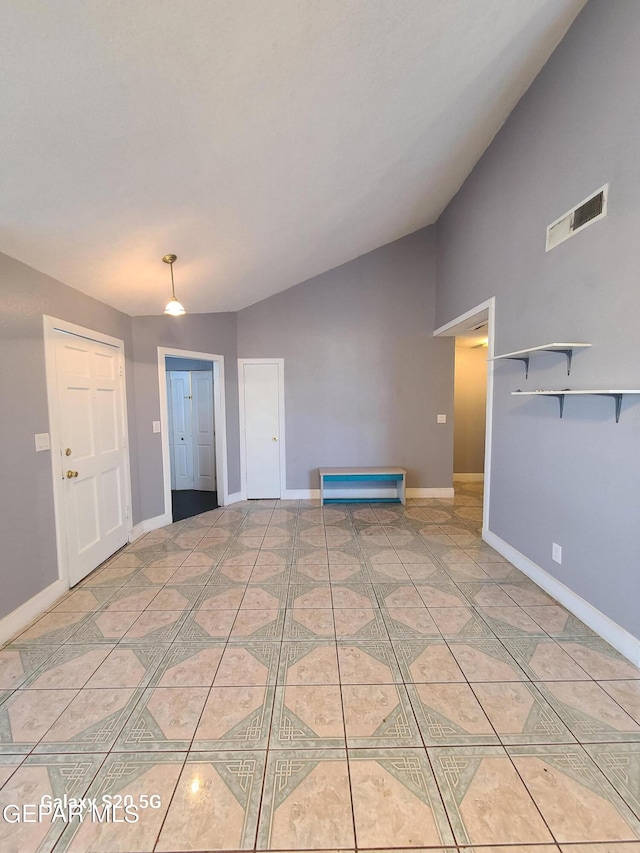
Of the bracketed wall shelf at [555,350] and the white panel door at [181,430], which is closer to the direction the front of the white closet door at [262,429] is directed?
the bracketed wall shelf

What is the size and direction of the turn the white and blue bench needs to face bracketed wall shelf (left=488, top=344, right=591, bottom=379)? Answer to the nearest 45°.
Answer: approximately 45° to its left

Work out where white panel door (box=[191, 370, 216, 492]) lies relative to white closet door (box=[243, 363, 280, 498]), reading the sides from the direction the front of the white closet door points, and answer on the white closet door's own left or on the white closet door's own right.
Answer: on the white closet door's own right

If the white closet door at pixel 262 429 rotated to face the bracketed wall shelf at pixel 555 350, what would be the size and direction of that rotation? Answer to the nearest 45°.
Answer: approximately 45° to its left

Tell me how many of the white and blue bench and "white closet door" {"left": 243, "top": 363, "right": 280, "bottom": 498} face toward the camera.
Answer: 2

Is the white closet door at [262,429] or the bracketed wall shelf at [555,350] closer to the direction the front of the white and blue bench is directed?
the bracketed wall shelf

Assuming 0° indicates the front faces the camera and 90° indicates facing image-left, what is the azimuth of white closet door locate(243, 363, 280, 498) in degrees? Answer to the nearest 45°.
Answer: approximately 0°

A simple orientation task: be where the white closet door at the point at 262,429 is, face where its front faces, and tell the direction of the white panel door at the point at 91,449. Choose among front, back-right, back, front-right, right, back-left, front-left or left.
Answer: front-right

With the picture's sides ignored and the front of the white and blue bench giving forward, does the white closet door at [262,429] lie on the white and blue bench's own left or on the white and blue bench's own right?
on the white and blue bench's own right

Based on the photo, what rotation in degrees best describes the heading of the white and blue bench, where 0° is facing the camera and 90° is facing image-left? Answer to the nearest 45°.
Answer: approximately 0°

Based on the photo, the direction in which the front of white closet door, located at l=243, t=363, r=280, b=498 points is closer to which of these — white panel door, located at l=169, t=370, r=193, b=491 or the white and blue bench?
the white and blue bench

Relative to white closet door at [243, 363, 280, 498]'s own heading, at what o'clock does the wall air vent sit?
The wall air vent is roughly at 11 o'clock from the white closet door.
